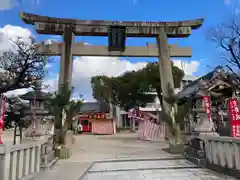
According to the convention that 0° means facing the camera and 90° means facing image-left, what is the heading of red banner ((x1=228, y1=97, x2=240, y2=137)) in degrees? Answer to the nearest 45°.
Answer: approximately 0°

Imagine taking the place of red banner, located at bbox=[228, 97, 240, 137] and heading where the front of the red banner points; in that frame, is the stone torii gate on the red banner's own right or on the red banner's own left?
on the red banner's own right

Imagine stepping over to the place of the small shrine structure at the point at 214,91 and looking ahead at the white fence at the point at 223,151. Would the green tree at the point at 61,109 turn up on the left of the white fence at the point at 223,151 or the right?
right

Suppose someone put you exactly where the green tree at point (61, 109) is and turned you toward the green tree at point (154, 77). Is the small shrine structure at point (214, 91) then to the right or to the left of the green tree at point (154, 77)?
right

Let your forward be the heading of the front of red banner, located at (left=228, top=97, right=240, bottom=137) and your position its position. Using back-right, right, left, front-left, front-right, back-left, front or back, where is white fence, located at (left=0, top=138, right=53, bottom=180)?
front-right

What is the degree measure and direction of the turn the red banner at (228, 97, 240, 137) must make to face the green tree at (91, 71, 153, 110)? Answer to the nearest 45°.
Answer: approximately 135° to its right

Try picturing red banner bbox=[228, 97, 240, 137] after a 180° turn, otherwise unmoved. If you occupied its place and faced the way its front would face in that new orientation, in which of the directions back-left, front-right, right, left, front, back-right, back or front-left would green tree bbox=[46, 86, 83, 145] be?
left

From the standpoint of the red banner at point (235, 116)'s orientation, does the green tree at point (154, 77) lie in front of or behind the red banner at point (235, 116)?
behind

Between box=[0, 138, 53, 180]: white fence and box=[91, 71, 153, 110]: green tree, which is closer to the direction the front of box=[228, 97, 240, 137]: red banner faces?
the white fence
